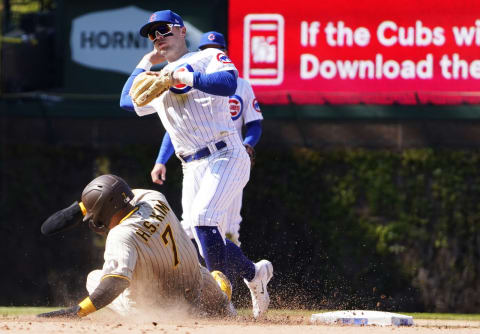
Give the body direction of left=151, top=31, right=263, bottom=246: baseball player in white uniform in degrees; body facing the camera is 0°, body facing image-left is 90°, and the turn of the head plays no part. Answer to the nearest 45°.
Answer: approximately 0°

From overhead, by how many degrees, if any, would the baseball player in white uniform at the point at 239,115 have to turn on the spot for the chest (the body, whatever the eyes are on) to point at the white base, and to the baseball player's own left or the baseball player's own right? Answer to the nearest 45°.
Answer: approximately 45° to the baseball player's own left

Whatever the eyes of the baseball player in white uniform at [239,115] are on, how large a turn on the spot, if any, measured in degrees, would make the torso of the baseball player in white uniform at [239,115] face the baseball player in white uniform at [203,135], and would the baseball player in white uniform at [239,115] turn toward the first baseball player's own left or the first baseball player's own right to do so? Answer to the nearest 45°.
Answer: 0° — they already face them
